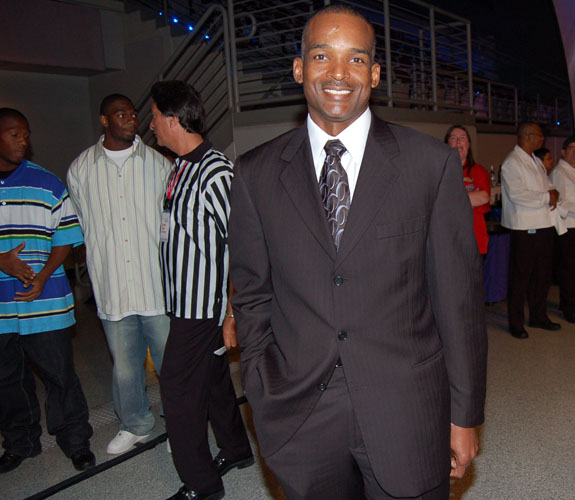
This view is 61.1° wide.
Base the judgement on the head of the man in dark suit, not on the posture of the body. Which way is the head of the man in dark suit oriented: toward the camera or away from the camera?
toward the camera

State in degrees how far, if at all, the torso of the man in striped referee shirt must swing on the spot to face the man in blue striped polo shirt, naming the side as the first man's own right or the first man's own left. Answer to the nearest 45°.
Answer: approximately 45° to the first man's own right

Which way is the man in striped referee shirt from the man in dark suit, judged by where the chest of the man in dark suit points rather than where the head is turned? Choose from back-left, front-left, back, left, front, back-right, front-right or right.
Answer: back-right

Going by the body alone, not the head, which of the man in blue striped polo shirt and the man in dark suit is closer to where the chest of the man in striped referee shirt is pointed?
the man in blue striped polo shirt

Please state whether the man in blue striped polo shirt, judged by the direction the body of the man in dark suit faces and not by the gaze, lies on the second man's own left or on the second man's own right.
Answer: on the second man's own right

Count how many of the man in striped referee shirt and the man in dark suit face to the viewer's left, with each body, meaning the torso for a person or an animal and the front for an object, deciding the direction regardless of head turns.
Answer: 1

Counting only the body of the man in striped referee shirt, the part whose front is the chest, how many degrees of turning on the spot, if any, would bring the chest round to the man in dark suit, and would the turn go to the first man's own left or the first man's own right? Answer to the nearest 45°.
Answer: approximately 90° to the first man's own left

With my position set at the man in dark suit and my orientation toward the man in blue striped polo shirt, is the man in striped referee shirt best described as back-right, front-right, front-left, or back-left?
front-right

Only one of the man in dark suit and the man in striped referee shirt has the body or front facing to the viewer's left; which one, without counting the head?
the man in striped referee shirt

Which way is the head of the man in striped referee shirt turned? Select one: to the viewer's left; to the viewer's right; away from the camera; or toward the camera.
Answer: to the viewer's left

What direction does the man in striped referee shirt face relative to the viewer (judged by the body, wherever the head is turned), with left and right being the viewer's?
facing to the left of the viewer

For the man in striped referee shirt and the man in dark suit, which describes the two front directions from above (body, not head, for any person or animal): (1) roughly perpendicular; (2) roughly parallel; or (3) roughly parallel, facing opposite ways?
roughly perpendicular

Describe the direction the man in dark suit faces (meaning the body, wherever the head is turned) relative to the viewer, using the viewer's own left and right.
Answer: facing the viewer
